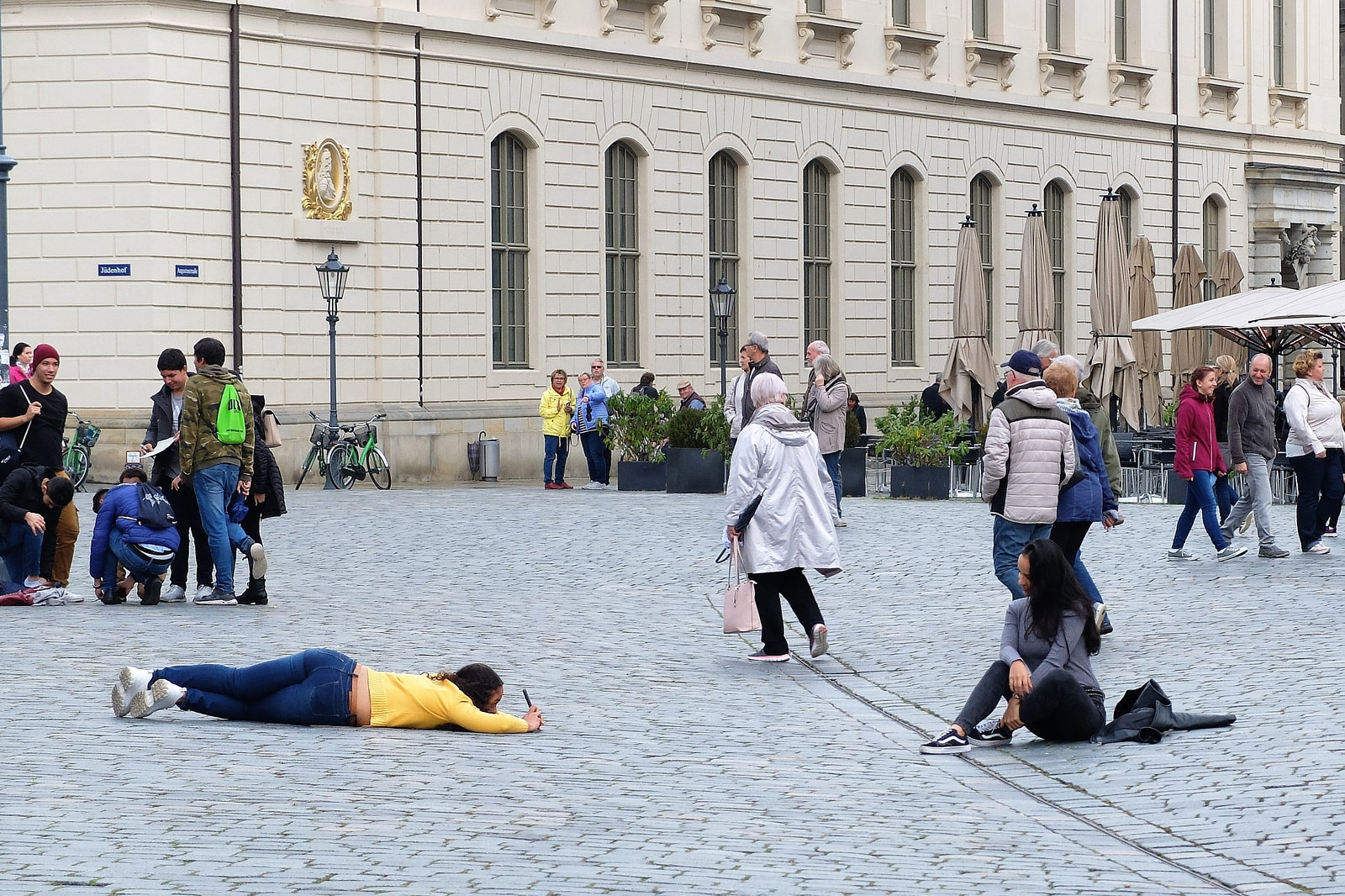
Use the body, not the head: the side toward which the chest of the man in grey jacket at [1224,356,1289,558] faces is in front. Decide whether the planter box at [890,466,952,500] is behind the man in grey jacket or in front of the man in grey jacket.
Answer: behind

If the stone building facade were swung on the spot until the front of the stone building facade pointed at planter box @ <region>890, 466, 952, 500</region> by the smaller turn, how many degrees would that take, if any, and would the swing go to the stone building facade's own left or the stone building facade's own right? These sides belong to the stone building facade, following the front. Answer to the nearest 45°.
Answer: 0° — it already faces it

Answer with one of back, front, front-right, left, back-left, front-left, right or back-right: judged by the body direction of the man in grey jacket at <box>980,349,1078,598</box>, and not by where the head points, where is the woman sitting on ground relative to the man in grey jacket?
back-left

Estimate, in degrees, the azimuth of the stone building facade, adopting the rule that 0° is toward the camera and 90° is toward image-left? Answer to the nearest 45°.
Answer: approximately 315°

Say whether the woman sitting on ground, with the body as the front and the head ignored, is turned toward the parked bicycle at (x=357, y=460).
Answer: no

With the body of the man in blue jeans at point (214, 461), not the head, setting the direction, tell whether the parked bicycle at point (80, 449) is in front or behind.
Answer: in front

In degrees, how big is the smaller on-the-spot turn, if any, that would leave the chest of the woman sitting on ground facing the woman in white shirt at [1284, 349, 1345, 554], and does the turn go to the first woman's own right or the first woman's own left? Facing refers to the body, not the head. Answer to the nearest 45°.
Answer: approximately 135° to the first woman's own right

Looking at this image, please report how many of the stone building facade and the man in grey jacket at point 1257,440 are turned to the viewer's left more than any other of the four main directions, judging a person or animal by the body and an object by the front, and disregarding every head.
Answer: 0

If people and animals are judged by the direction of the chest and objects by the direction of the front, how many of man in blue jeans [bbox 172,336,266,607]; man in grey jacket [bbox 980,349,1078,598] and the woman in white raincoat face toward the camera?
0

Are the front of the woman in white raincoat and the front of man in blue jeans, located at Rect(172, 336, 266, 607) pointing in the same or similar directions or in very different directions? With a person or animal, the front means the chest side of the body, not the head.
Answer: same or similar directions

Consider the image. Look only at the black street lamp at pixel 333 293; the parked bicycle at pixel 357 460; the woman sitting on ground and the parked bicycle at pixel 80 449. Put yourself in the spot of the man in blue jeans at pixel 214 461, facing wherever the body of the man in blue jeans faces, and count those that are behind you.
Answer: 1

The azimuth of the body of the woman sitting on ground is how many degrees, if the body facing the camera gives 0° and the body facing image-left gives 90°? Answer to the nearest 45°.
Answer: approximately 45°

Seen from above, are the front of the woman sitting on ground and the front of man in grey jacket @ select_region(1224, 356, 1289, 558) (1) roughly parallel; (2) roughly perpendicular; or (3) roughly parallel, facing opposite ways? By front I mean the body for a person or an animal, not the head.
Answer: roughly perpendicular

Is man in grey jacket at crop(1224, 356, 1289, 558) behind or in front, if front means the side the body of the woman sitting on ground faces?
behind

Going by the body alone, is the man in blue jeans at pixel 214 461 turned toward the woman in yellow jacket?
no

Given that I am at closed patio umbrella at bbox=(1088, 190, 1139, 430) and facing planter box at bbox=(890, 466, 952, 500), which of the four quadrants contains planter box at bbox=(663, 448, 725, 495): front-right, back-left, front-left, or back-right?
front-right
